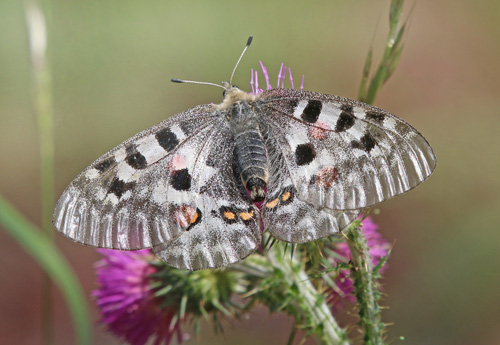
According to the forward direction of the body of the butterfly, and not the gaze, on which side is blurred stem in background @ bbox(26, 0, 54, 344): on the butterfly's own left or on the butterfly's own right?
on the butterfly's own left

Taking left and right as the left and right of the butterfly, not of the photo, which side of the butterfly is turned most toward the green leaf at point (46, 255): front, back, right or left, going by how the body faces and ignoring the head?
left

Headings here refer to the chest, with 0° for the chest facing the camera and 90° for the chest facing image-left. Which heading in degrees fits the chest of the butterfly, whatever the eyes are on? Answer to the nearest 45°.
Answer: approximately 180°
